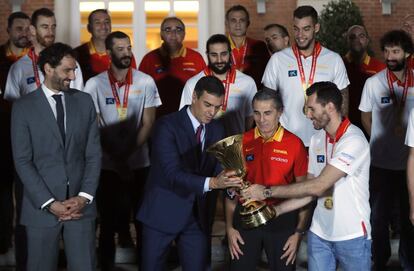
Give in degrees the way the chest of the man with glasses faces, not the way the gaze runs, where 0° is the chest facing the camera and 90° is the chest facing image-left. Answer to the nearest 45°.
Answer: approximately 0°

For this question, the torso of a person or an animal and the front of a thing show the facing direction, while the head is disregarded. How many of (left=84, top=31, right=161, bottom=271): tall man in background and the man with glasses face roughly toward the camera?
2

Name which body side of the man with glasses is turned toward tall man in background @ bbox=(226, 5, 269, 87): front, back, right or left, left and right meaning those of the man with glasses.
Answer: left

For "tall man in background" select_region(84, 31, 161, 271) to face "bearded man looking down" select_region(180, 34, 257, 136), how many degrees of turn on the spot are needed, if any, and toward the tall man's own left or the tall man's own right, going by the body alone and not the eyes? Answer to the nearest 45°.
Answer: approximately 90° to the tall man's own left
